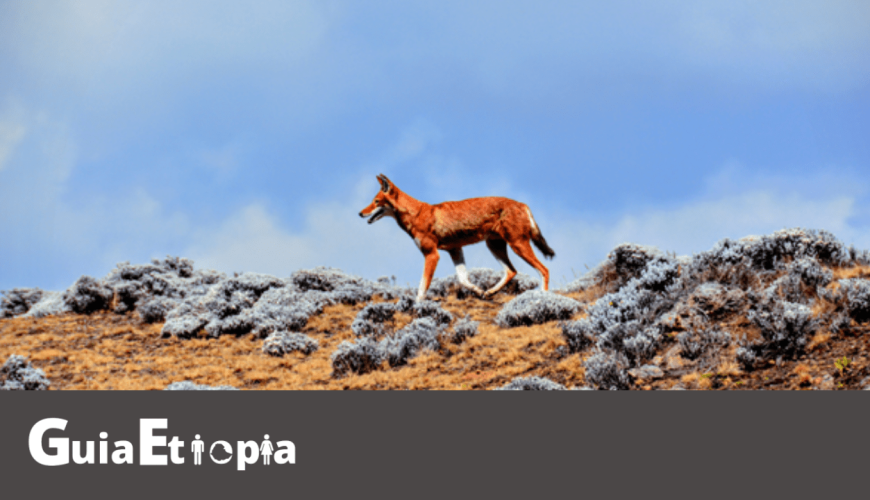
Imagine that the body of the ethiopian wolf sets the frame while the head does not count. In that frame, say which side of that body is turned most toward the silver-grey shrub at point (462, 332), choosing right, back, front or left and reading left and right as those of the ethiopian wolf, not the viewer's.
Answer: left

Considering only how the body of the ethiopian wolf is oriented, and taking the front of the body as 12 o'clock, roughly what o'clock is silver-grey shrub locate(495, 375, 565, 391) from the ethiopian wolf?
The silver-grey shrub is roughly at 9 o'clock from the ethiopian wolf.

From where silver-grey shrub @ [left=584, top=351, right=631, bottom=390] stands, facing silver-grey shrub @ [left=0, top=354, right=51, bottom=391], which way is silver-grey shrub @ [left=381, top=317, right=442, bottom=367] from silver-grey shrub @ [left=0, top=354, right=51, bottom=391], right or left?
right

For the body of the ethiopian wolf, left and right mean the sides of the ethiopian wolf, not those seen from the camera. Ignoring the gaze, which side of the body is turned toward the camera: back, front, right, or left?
left
